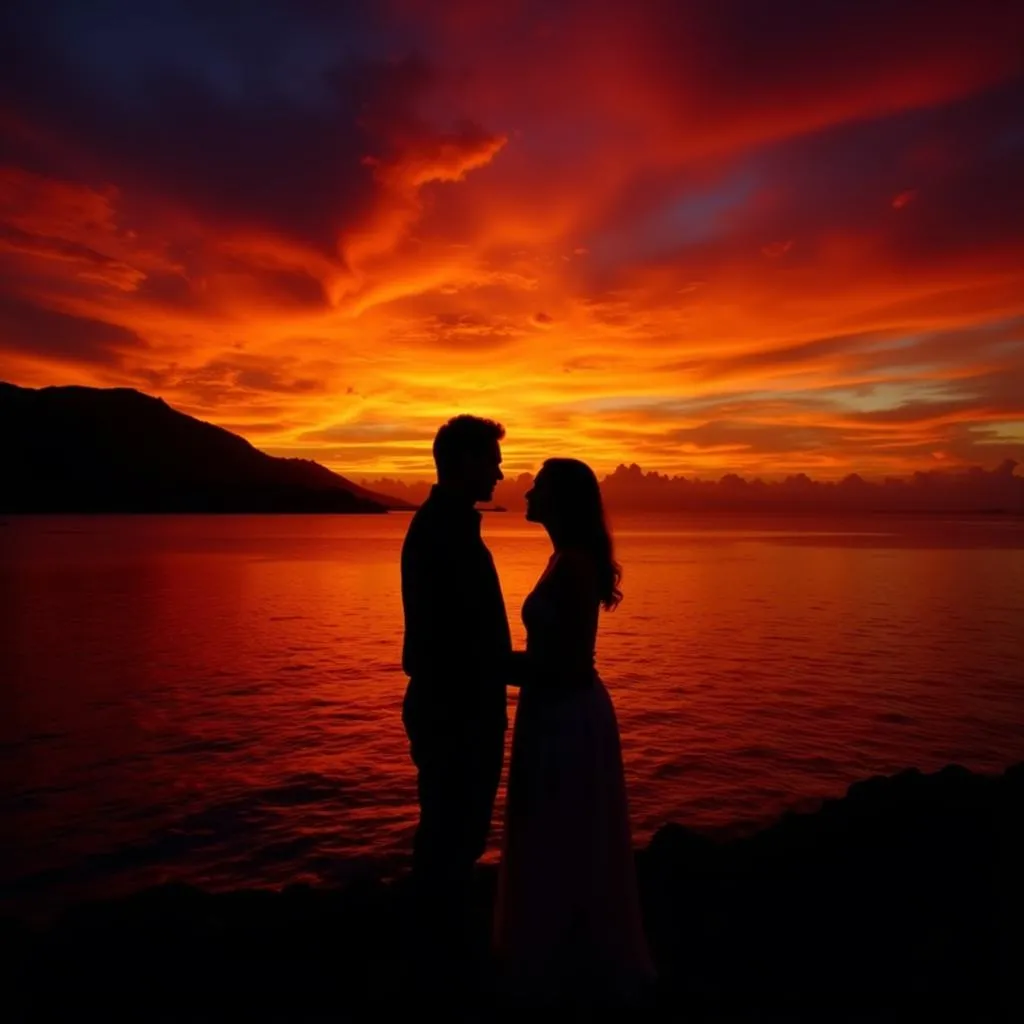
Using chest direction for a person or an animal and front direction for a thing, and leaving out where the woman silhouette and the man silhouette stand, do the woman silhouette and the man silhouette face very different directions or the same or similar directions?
very different directions

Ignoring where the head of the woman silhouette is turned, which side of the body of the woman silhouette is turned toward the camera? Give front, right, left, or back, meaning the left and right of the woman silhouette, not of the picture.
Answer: left

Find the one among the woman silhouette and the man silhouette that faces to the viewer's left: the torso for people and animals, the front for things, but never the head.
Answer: the woman silhouette

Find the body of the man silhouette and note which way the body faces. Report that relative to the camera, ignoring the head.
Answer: to the viewer's right

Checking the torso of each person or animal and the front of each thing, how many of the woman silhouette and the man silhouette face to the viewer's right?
1
